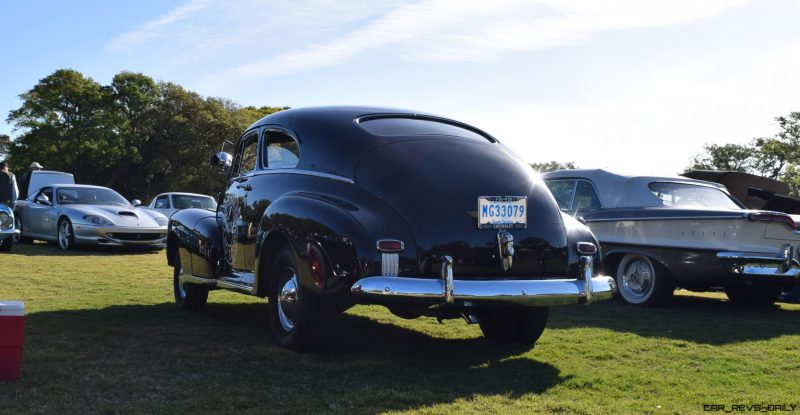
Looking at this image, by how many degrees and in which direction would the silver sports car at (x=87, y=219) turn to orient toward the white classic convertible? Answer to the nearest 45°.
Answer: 0° — it already faces it

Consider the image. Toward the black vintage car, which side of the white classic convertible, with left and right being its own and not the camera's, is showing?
left

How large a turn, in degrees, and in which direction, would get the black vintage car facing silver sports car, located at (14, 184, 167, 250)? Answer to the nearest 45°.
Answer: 0° — it already faces it

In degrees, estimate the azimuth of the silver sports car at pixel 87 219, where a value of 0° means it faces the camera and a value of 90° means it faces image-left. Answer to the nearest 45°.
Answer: approximately 315°

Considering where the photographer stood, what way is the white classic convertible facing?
facing away from the viewer and to the left of the viewer

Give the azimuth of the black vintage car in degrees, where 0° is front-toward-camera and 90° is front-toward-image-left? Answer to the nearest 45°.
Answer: approximately 135°

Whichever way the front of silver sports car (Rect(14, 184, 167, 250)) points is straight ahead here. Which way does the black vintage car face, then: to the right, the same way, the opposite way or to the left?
the opposite way

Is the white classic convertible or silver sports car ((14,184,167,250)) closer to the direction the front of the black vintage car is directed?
the silver sports car

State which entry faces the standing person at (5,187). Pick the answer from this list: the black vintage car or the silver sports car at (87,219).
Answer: the black vintage car

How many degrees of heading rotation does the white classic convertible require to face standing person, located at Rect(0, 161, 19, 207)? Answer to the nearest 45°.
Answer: approximately 45° to its left

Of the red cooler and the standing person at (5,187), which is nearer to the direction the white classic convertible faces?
the standing person

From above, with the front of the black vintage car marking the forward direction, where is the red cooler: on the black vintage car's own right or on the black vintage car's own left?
on the black vintage car's own left
